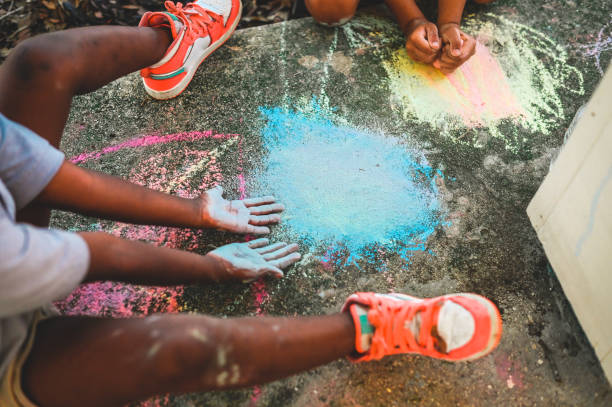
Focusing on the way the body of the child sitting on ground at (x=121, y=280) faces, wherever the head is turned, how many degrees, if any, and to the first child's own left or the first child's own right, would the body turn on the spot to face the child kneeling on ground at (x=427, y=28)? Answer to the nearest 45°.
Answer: approximately 45° to the first child's own left

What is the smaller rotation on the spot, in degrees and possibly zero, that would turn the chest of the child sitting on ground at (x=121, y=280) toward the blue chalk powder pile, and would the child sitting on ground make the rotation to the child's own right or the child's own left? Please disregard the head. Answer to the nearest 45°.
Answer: approximately 45° to the child's own left

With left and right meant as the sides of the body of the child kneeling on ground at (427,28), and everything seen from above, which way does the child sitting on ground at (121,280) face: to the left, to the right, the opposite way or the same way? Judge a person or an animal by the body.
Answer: to the left

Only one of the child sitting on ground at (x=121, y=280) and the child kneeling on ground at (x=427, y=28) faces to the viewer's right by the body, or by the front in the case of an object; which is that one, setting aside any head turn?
the child sitting on ground at (x=121, y=280)

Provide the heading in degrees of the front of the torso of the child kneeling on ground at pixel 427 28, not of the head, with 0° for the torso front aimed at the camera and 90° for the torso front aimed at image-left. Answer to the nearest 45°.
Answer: approximately 0°

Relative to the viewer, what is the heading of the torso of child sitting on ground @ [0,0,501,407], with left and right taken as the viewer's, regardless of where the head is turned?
facing to the right of the viewer
